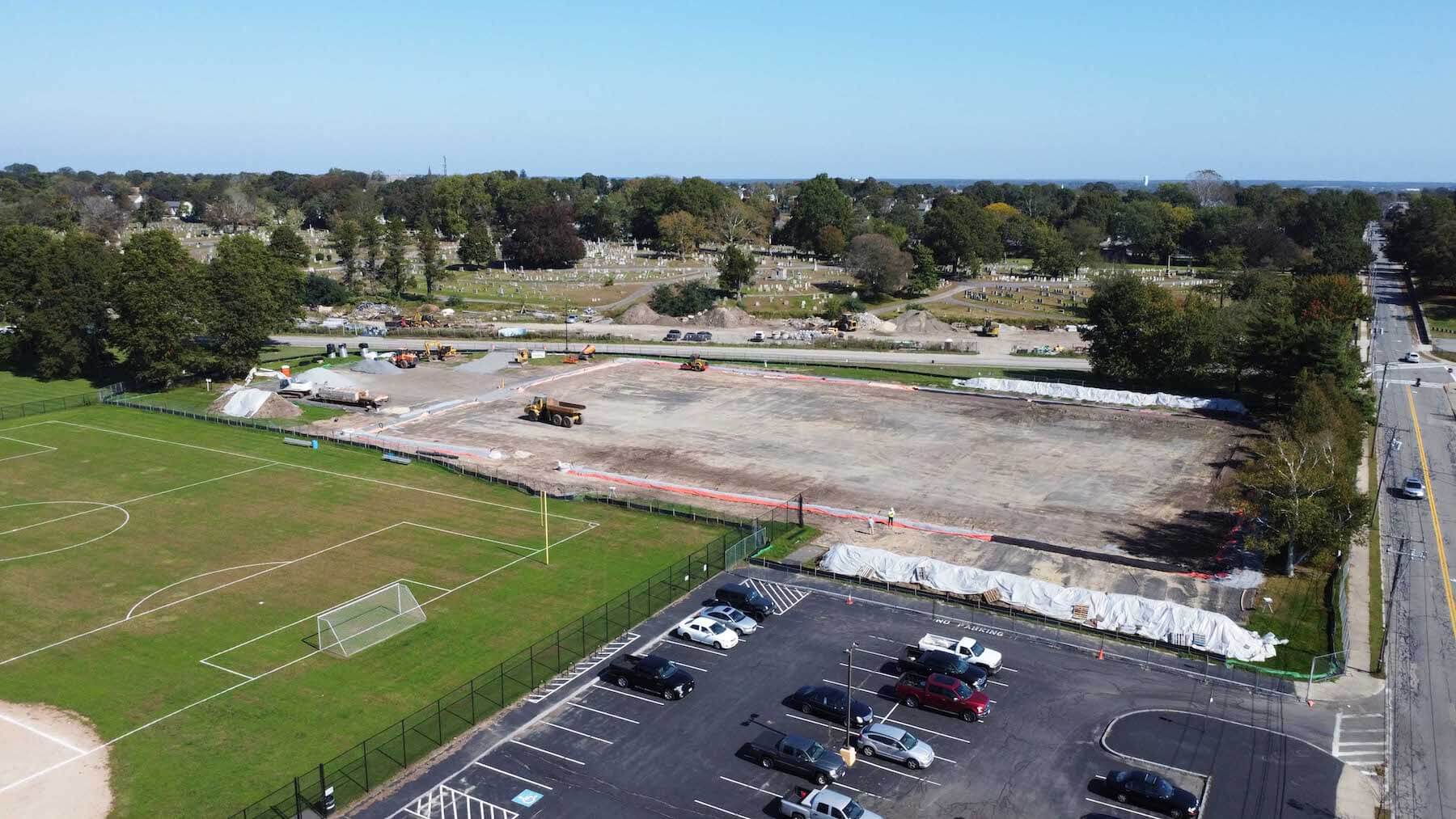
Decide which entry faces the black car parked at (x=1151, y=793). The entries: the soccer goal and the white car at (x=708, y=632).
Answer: the white car

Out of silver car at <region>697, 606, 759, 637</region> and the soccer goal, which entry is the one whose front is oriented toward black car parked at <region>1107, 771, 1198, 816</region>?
the silver car

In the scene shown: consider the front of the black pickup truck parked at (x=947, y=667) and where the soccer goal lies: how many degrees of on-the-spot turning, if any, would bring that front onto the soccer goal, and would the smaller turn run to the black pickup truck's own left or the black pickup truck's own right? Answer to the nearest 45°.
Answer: approximately 135° to the black pickup truck's own right

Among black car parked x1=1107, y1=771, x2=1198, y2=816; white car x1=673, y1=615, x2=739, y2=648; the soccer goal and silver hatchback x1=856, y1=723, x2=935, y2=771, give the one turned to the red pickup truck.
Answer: the white car

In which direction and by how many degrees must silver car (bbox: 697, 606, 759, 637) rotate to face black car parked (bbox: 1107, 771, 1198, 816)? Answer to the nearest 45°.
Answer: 0° — it already faces it
